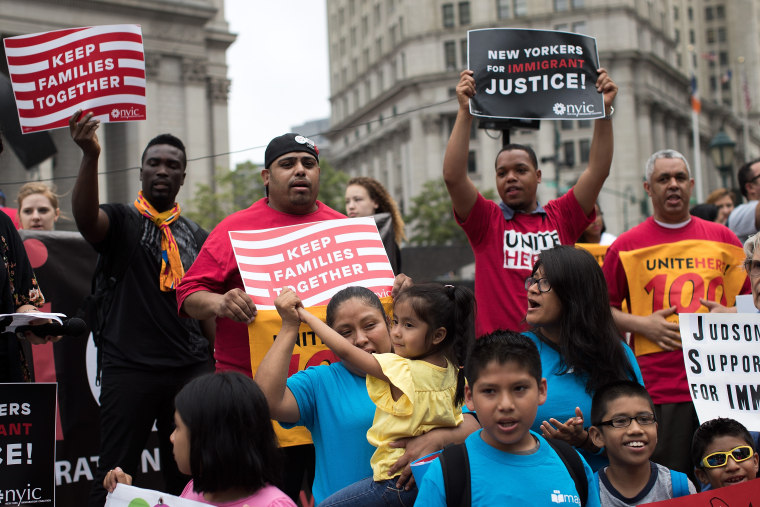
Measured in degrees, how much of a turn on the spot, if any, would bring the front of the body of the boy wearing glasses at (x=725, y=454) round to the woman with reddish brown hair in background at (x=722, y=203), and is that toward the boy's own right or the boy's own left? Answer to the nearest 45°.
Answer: approximately 180°

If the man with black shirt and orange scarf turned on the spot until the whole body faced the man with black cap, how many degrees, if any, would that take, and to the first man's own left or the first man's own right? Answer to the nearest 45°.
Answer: approximately 45° to the first man's own left

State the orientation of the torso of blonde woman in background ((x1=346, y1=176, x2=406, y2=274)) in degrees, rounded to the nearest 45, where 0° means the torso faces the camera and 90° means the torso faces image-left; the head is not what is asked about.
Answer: approximately 45°

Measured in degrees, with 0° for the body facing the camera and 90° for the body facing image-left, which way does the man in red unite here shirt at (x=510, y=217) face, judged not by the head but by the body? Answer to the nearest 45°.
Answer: approximately 0°

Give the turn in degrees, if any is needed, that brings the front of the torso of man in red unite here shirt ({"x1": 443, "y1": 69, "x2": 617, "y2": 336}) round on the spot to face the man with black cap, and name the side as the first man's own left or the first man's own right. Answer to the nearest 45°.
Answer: approximately 45° to the first man's own right

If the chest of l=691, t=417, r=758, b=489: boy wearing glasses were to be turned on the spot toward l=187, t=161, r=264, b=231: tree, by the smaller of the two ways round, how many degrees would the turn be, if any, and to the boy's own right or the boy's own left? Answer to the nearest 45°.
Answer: approximately 135° to the boy's own right

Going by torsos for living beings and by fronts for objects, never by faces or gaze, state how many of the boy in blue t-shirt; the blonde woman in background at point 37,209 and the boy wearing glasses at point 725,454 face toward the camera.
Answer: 3

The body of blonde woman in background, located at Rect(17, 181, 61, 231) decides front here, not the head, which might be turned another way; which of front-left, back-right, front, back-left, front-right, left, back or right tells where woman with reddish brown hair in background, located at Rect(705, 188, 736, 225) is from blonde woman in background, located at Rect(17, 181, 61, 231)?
left

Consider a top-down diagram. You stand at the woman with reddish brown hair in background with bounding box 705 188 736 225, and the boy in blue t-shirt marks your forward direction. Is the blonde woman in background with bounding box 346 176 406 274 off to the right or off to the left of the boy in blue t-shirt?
right
